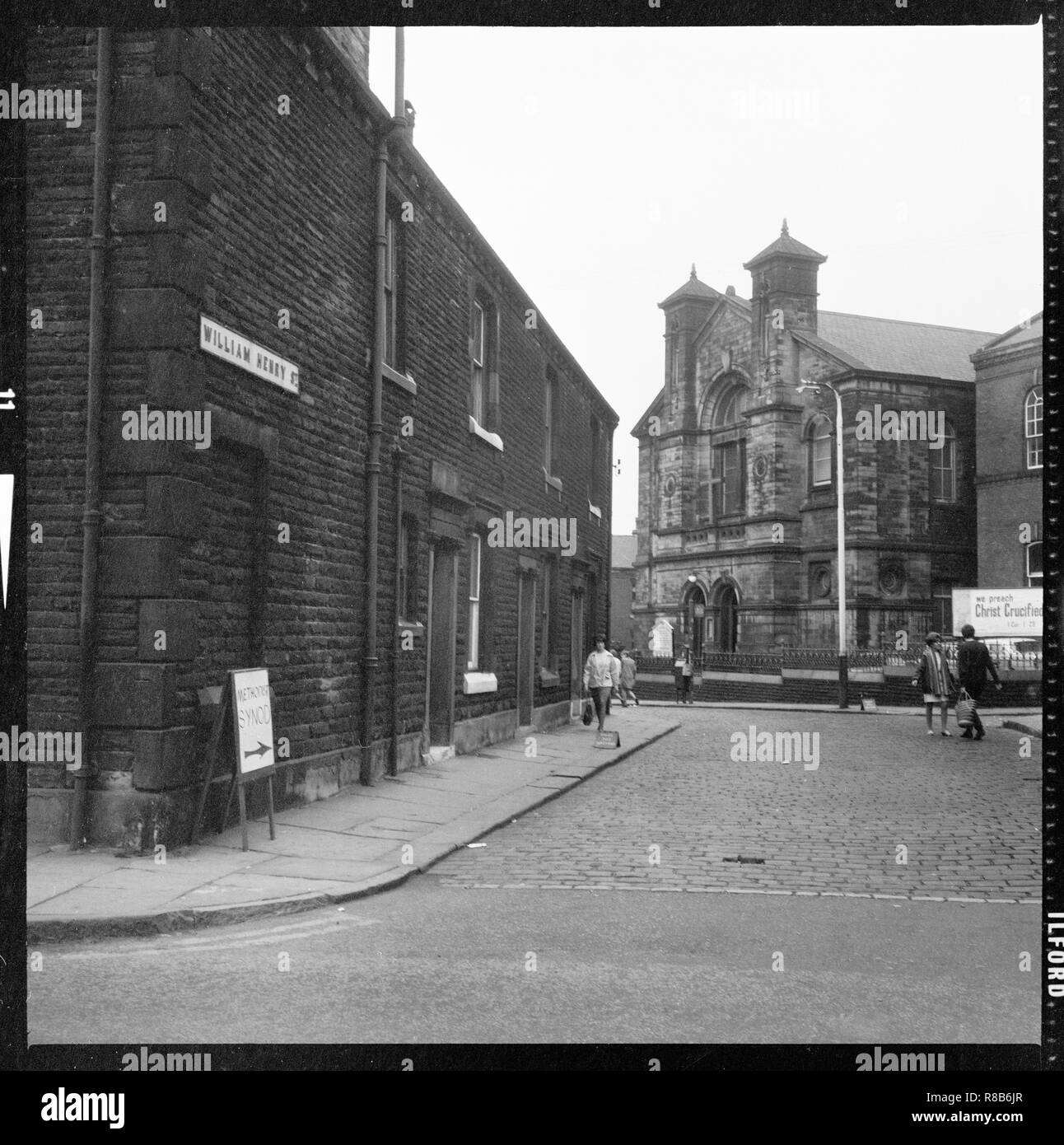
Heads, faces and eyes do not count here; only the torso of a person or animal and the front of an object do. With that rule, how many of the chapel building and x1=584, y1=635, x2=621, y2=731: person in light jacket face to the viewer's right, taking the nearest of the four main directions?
0

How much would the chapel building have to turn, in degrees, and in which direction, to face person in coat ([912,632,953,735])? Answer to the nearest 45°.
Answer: approximately 45° to its left

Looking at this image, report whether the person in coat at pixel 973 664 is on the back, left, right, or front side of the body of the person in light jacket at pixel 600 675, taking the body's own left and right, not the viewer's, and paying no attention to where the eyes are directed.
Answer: left

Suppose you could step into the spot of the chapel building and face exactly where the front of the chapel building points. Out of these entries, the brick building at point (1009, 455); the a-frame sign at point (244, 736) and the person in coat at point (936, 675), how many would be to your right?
0

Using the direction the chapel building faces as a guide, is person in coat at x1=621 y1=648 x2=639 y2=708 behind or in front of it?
in front

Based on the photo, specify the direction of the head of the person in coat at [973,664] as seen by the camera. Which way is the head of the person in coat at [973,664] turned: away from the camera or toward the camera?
away from the camera

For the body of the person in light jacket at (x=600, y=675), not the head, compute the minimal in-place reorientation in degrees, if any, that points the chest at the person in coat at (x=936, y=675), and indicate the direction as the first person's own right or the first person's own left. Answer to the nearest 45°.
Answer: approximately 135° to the first person's own left

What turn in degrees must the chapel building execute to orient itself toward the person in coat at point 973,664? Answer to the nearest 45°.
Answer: approximately 45° to its left

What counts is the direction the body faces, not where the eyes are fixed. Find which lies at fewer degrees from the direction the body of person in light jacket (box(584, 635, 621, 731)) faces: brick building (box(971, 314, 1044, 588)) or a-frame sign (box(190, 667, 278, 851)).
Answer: the a-frame sign

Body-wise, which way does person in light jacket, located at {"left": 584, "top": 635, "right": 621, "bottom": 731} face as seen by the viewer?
toward the camera

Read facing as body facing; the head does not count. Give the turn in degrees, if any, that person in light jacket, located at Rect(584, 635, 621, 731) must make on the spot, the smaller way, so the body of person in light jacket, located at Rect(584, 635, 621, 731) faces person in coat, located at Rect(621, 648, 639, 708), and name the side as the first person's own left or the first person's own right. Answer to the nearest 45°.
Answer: approximately 180°

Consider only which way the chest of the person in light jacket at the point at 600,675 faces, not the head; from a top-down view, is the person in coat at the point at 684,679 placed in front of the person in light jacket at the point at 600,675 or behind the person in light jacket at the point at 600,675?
behind

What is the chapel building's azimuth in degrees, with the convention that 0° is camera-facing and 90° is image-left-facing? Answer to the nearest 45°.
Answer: approximately 45°
